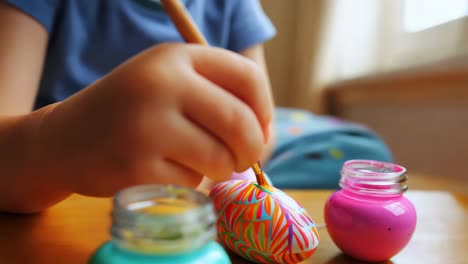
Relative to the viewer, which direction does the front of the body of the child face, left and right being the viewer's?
facing the viewer and to the right of the viewer

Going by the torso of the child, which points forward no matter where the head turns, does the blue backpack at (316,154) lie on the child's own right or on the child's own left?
on the child's own left
